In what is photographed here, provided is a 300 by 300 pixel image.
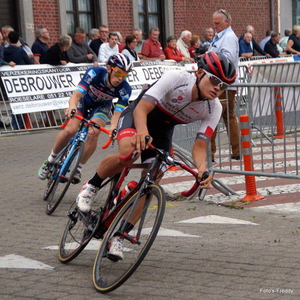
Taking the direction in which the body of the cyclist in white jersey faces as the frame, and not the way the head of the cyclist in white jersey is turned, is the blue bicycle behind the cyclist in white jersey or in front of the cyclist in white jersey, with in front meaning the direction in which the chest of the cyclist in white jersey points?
behind

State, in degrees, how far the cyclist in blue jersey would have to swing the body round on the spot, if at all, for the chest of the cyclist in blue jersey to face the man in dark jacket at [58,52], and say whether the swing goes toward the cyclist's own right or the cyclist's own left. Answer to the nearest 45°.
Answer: approximately 180°

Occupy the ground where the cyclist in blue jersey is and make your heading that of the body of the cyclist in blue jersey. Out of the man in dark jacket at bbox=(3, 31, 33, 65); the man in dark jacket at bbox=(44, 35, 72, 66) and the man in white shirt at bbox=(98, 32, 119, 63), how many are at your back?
3

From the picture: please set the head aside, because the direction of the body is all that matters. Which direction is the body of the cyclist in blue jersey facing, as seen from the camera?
toward the camera

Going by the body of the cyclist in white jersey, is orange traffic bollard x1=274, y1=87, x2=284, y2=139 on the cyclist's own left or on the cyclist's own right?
on the cyclist's own left

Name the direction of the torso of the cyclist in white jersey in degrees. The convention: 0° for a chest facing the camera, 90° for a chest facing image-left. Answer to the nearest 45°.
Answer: approximately 315°

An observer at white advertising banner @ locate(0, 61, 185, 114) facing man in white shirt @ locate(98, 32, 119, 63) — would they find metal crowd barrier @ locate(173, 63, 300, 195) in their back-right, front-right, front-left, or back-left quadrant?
back-right

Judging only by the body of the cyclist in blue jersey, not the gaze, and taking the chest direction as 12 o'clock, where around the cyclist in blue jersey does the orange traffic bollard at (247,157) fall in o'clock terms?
The orange traffic bollard is roughly at 9 o'clock from the cyclist in blue jersey.

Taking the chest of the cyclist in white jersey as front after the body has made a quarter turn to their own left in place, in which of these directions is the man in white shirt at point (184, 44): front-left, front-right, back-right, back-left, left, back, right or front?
front-left

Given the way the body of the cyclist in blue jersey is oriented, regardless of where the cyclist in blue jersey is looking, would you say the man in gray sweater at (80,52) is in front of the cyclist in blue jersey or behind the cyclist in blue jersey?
behind

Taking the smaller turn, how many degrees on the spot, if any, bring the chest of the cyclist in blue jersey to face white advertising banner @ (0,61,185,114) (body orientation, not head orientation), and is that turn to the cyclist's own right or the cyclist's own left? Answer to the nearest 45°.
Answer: approximately 180°
